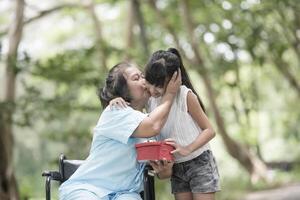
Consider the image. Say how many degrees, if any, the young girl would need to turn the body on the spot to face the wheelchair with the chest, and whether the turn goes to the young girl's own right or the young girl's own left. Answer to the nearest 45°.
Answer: approximately 45° to the young girl's own right

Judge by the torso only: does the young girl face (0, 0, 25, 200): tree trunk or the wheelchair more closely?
the wheelchair

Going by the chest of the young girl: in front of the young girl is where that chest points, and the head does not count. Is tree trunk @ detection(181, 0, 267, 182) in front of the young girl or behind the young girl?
behind

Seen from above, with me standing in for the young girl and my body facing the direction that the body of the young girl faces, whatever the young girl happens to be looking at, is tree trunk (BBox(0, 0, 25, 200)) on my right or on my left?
on my right

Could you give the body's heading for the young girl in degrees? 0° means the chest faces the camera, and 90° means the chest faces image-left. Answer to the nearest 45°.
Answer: approximately 45°
